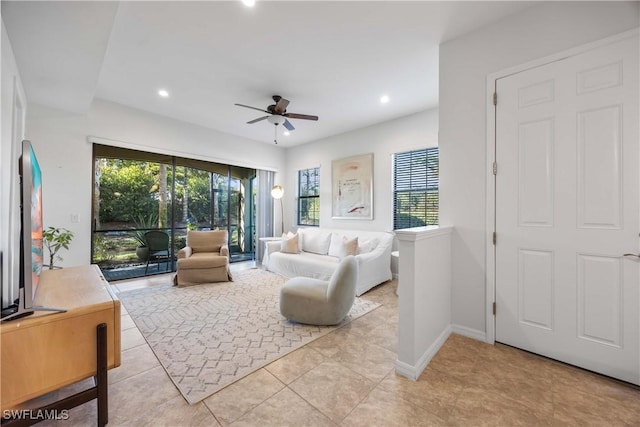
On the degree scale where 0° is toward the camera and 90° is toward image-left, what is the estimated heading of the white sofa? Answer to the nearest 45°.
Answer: approximately 45°

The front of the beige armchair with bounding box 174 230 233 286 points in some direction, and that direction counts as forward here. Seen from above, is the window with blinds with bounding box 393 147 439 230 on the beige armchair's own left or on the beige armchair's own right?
on the beige armchair's own left

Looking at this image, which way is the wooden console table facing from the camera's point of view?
to the viewer's right

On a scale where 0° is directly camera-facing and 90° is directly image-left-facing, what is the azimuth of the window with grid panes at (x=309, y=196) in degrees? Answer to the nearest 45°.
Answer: approximately 45°

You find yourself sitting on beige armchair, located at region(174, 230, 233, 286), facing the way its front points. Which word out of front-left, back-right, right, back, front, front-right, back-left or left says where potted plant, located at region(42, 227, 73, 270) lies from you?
right

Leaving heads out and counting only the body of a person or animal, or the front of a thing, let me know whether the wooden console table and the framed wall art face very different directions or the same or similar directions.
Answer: very different directions

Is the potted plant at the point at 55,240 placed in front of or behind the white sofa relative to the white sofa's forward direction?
in front

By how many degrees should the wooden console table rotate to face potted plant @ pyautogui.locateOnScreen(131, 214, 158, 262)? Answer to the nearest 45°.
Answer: approximately 90° to its left

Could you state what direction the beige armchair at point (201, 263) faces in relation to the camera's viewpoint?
facing the viewer

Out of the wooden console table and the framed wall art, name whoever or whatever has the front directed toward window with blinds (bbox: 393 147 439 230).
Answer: the wooden console table

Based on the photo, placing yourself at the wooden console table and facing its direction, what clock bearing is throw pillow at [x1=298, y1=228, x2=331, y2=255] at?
The throw pillow is roughly at 11 o'clock from the wooden console table.
